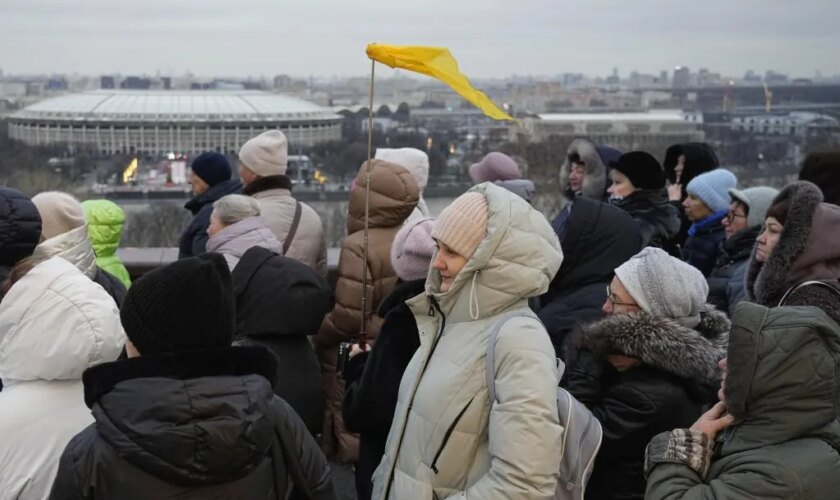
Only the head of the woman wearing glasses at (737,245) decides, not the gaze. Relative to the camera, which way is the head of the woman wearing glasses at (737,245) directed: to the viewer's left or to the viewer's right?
to the viewer's left

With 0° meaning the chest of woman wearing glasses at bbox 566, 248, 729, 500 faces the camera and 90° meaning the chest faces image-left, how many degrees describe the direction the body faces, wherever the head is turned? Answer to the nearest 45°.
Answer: approximately 90°

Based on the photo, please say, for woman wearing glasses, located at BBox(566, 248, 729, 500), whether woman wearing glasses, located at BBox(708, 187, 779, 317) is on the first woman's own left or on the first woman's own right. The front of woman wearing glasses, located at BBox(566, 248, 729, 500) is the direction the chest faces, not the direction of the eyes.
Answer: on the first woman's own right
